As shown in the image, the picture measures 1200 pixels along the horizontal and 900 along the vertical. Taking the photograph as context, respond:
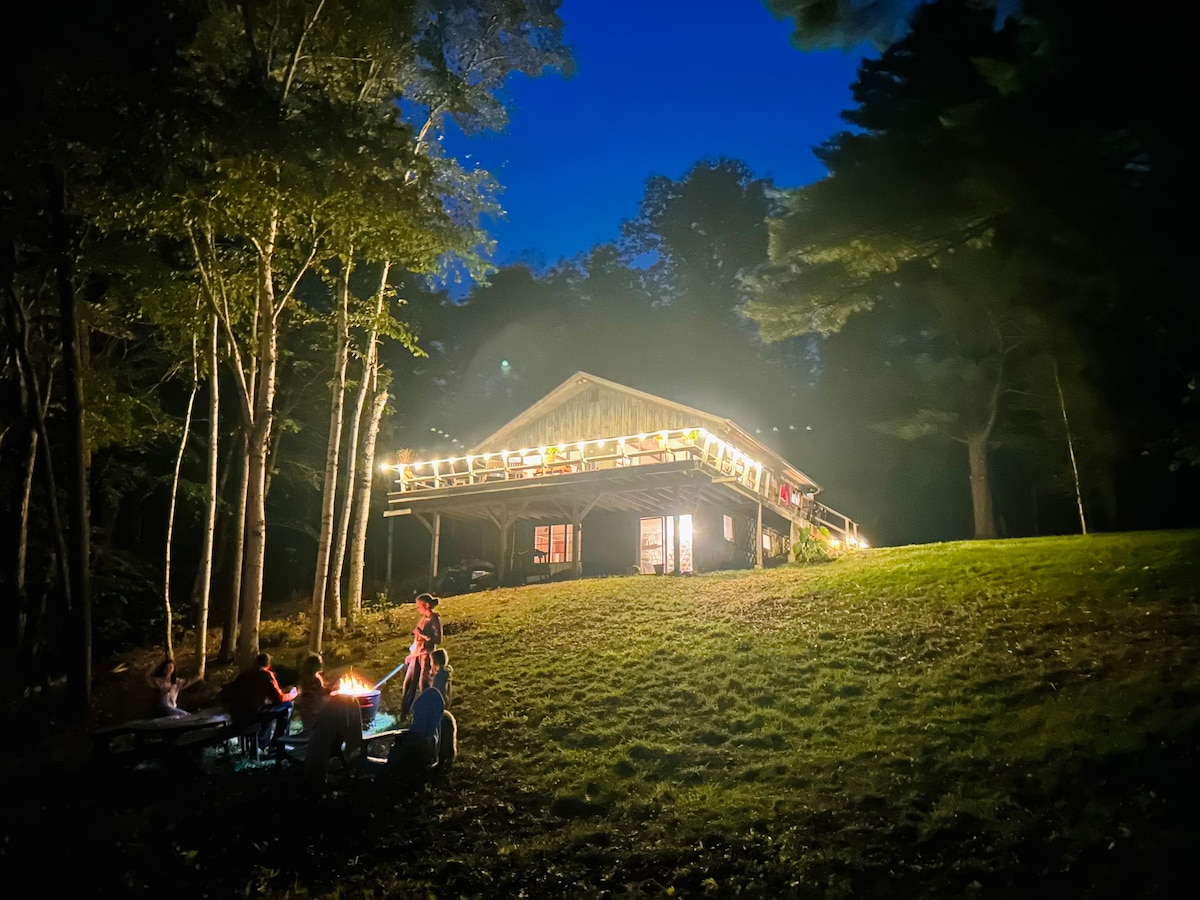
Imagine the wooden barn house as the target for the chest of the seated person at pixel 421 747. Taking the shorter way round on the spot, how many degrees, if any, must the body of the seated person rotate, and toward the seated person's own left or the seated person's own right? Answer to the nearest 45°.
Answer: approximately 45° to the seated person's own right

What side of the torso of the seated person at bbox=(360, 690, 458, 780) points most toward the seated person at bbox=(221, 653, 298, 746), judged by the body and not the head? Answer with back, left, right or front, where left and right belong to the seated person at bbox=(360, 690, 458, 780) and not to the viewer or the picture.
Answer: front

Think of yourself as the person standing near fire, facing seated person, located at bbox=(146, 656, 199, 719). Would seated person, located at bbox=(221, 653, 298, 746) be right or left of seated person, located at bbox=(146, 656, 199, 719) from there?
left

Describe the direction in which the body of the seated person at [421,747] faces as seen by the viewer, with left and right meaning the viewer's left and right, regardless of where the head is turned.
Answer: facing away from the viewer and to the left of the viewer

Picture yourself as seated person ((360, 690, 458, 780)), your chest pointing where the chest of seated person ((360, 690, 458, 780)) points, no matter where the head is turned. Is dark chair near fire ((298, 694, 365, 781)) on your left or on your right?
on your left
